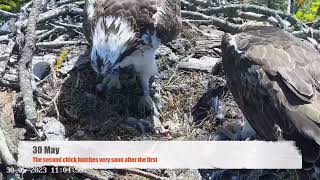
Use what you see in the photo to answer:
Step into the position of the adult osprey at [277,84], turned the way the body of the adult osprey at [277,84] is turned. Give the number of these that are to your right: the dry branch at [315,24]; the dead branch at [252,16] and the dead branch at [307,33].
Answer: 3

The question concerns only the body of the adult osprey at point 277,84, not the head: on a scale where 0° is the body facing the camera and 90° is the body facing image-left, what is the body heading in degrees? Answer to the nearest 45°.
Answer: approximately 90°

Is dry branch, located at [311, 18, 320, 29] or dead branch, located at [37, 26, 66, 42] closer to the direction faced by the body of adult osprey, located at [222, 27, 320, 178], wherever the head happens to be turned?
the dead branch

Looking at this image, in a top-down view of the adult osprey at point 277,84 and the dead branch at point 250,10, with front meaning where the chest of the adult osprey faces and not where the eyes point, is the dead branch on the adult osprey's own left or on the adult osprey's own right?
on the adult osprey's own right

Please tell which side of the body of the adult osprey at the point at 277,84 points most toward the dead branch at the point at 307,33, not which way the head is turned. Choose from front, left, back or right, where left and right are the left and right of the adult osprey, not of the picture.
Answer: right

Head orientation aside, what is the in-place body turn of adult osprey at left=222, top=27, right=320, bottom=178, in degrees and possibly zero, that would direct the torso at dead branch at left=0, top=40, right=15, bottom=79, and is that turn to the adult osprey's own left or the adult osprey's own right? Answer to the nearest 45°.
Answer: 0° — it already faces it

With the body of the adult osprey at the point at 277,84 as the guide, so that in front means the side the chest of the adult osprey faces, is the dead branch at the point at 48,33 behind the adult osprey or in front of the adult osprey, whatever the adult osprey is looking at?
in front

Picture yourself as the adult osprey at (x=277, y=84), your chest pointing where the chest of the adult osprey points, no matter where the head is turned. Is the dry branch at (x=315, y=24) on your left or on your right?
on your right

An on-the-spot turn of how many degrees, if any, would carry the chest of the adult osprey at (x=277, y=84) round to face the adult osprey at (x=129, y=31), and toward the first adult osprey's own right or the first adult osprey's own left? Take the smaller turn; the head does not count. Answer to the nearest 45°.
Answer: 0° — it already faces it

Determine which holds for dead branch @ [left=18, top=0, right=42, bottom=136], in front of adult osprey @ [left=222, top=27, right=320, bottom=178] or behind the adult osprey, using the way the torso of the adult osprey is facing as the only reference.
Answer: in front
